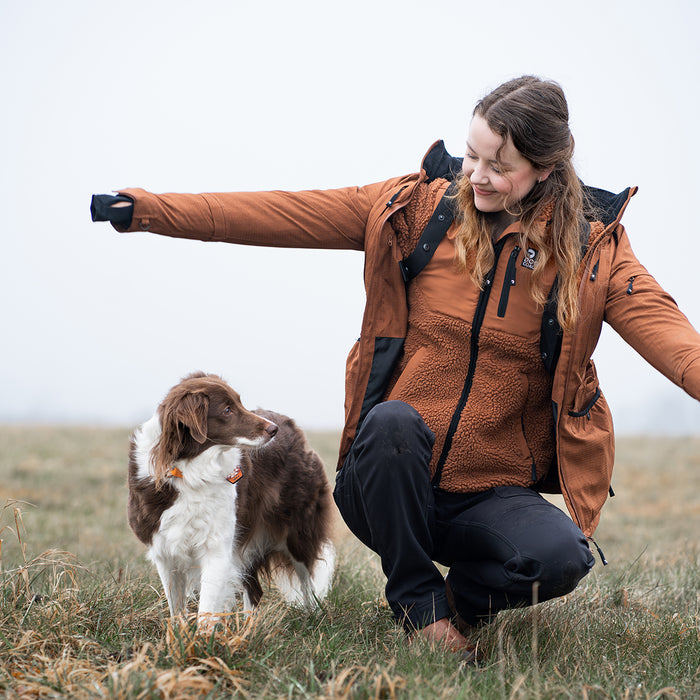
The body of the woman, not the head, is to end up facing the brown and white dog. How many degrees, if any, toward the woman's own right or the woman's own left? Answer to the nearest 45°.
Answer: approximately 90° to the woman's own right

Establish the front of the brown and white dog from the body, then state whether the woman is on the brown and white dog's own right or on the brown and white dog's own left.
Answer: on the brown and white dog's own left

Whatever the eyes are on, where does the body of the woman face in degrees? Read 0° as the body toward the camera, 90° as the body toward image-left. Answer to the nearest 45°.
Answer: approximately 0°

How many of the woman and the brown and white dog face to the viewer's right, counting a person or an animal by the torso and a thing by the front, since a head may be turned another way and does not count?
0

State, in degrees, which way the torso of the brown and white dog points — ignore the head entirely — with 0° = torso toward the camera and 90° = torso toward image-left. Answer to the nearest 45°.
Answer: approximately 45°
